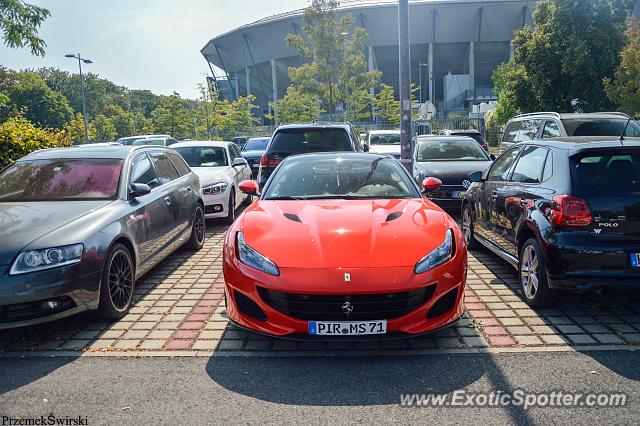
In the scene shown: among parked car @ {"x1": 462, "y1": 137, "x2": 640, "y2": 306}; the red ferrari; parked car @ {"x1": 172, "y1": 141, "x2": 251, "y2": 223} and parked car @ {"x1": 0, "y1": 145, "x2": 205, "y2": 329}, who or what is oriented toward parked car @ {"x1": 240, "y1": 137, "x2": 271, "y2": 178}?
parked car @ {"x1": 462, "y1": 137, "x2": 640, "y2": 306}

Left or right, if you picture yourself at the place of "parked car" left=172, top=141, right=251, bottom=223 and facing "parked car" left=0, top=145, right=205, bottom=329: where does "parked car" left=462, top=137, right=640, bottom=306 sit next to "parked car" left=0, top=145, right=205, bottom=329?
left

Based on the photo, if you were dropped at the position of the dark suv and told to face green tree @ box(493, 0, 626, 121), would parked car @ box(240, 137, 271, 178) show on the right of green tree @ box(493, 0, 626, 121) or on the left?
left

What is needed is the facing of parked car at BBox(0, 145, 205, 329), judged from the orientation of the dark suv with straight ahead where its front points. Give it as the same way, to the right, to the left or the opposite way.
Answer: the opposite way

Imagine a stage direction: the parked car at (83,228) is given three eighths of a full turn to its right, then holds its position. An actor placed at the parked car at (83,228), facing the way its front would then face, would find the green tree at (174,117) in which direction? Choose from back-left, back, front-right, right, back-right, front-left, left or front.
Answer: front

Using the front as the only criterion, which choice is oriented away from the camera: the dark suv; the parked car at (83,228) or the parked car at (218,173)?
the dark suv

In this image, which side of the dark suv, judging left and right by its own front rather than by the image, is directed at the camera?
back

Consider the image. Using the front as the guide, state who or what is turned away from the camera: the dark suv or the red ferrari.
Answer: the dark suv

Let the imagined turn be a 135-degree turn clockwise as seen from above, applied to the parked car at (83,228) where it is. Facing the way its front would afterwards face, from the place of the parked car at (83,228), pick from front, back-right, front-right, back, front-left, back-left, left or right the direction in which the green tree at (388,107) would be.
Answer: front-right

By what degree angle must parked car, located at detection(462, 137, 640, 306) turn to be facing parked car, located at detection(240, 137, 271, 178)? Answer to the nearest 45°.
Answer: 0° — it already faces it

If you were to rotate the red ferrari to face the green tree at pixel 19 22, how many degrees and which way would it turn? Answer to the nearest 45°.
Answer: approximately 135° to its right

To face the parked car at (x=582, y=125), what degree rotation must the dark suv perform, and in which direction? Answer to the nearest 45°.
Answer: approximately 90° to its right

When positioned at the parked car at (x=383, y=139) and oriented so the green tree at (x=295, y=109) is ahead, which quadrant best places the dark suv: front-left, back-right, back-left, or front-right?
back-left
